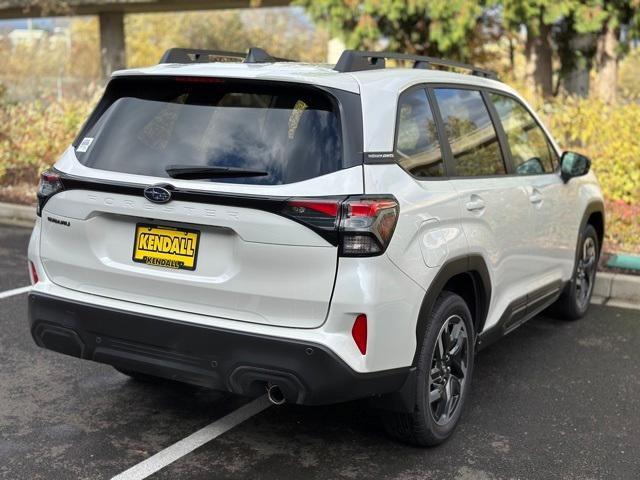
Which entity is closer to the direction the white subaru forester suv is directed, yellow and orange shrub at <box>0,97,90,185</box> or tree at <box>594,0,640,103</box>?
the tree

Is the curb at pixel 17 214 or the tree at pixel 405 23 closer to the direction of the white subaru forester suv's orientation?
the tree

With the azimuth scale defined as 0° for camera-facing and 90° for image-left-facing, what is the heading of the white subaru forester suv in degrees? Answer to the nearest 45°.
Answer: approximately 225°

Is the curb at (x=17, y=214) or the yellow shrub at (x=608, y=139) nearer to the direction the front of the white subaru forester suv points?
the yellow shrub

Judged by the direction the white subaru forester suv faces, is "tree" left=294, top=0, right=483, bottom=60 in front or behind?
in front

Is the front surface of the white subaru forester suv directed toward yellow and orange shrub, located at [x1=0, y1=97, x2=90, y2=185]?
no

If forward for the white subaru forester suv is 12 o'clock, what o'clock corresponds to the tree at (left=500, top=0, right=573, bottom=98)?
The tree is roughly at 11 o'clock from the white subaru forester suv.

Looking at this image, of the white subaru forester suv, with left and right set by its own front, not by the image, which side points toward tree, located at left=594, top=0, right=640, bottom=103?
front

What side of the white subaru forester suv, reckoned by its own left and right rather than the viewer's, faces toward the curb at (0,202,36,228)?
left

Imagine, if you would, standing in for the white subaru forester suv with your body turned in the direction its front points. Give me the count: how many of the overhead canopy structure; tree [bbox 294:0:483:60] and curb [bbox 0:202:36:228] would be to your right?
0

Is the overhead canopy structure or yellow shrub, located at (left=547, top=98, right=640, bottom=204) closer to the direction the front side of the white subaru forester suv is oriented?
the yellow shrub

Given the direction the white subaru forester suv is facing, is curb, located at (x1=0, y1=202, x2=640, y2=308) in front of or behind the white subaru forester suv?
in front

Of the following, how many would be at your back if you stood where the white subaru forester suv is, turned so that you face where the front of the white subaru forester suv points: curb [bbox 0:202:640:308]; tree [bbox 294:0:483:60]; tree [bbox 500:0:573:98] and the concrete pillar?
0

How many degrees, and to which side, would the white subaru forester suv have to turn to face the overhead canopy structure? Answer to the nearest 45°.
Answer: approximately 45° to its left

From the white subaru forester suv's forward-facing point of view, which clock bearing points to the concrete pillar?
The concrete pillar is roughly at 10 o'clock from the white subaru forester suv.

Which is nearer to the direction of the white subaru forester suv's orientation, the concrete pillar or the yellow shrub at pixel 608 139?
the yellow shrub

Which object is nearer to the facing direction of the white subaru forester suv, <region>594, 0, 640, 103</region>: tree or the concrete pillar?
the tree

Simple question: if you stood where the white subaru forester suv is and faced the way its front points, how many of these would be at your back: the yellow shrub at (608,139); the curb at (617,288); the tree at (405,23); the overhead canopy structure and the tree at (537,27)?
0
